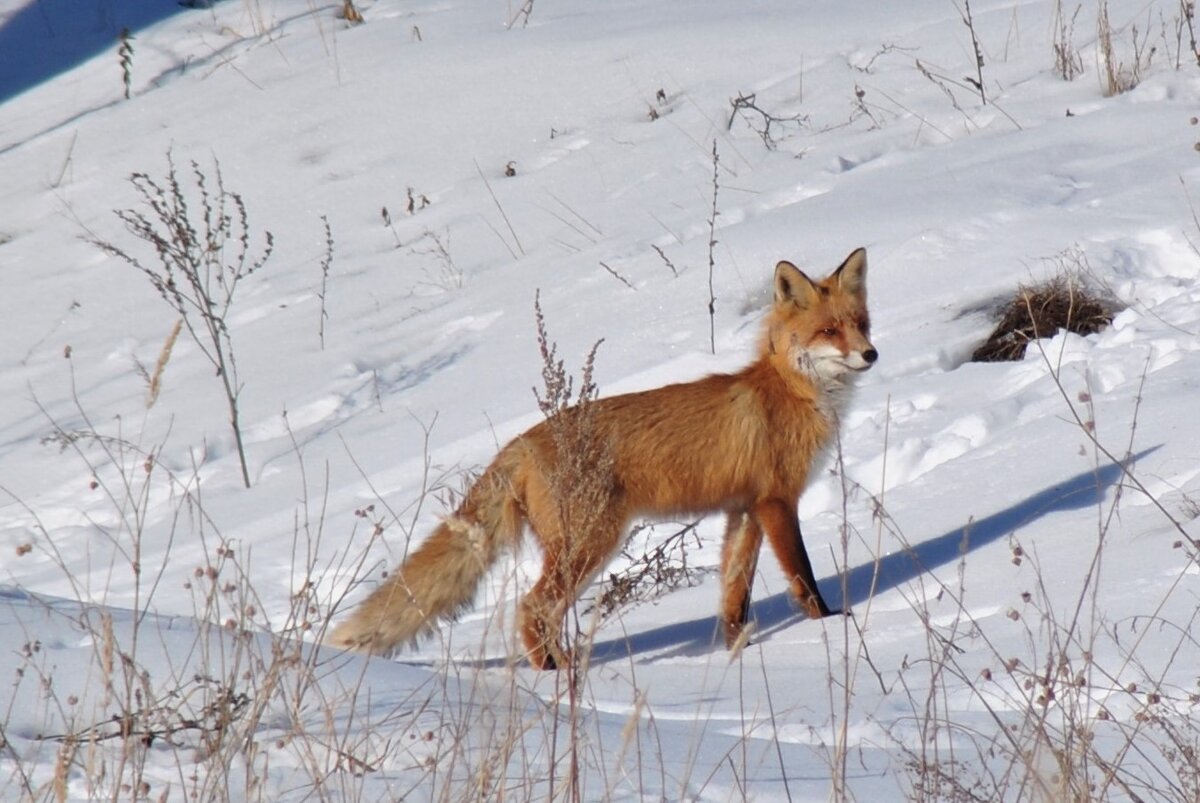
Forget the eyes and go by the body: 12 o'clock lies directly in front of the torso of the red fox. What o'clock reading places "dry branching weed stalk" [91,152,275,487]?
The dry branching weed stalk is roughly at 8 o'clock from the red fox.

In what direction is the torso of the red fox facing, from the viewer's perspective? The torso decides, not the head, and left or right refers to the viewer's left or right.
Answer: facing to the right of the viewer

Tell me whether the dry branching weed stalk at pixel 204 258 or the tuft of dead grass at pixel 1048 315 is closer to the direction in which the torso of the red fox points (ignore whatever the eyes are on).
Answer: the tuft of dead grass

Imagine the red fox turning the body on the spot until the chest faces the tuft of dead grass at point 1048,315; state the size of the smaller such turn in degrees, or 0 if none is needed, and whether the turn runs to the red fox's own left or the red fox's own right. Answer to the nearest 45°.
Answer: approximately 45° to the red fox's own left
